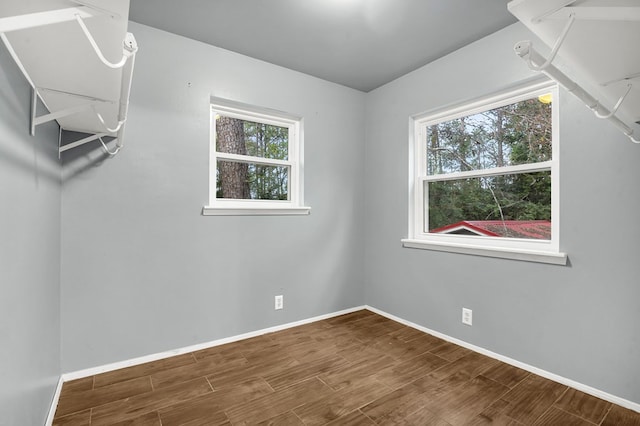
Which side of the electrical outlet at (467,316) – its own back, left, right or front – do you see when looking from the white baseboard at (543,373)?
left

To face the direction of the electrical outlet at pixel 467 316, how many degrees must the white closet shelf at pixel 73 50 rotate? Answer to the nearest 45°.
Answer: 0° — it already faces it

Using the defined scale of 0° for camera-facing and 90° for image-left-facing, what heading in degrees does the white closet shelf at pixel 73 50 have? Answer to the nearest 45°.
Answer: approximately 270°

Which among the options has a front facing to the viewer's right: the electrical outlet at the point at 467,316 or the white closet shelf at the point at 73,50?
the white closet shelf

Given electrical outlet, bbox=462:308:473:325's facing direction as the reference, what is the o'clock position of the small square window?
The small square window is roughly at 1 o'clock from the electrical outlet.

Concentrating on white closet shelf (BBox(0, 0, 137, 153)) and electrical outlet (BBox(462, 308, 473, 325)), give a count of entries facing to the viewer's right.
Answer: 1

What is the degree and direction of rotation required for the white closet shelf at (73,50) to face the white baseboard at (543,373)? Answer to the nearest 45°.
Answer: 0° — it already faces it

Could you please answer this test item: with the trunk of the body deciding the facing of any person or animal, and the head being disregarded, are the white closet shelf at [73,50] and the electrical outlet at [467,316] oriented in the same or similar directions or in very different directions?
very different directions

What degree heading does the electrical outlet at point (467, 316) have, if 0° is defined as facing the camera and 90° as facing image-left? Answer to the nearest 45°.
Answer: approximately 45°
